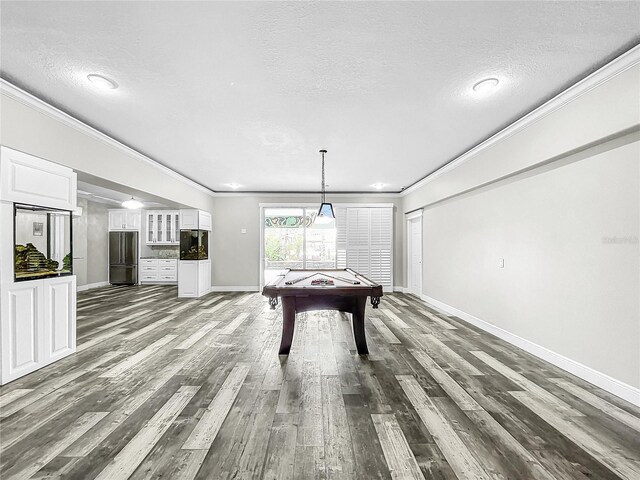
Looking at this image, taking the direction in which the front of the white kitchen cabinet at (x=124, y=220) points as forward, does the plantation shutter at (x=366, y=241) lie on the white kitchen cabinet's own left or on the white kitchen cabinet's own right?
on the white kitchen cabinet's own left

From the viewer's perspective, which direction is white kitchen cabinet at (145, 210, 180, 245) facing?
toward the camera

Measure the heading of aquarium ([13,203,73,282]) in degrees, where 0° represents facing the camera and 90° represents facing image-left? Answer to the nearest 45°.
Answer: approximately 315°

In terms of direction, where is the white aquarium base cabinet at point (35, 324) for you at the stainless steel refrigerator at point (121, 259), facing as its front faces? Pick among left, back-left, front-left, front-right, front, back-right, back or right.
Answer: front

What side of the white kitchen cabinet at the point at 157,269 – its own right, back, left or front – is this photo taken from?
front

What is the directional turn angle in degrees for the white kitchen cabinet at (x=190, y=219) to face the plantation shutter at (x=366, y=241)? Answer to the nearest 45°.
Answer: approximately 45° to its left

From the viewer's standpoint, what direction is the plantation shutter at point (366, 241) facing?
toward the camera

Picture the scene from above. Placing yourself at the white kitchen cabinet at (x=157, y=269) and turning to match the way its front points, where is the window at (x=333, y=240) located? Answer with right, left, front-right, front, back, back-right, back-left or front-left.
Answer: front-left

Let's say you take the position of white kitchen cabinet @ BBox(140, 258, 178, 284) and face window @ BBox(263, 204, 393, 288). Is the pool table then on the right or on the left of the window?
right

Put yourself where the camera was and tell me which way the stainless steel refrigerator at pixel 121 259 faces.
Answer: facing the viewer

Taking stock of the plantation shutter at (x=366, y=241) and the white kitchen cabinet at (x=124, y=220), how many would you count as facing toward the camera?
2
